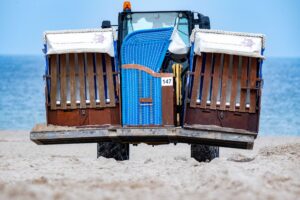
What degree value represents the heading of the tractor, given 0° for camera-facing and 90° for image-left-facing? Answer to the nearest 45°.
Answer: approximately 0°
